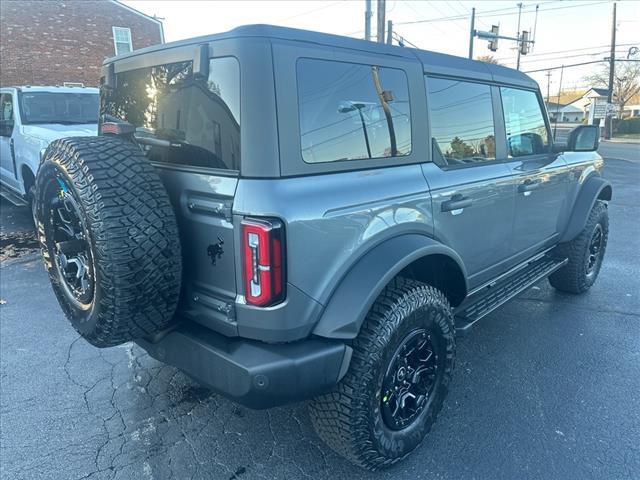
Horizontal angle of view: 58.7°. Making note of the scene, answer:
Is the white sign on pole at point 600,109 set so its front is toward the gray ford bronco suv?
yes

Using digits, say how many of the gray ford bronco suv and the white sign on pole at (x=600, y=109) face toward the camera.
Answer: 1

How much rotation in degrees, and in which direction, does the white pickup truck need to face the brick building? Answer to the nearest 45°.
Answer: approximately 135° to its left

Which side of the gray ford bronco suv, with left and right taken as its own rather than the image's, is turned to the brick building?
left

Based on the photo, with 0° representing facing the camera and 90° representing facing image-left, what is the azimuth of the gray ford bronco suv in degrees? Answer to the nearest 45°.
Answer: approximately 225°

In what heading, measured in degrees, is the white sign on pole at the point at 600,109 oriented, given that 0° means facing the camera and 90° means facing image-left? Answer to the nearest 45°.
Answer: approximately 0°
